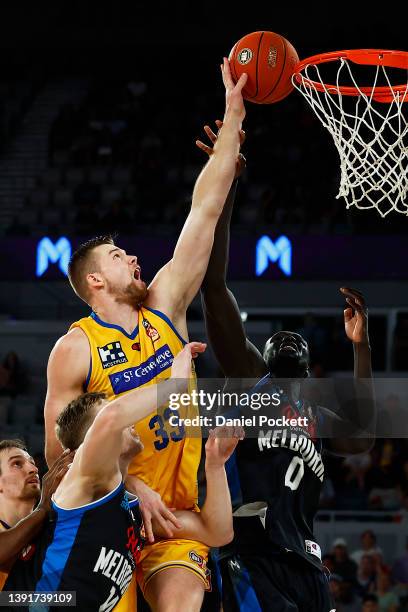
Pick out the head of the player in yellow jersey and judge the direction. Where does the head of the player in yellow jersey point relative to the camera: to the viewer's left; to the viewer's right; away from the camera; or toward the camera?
to the viewer's right

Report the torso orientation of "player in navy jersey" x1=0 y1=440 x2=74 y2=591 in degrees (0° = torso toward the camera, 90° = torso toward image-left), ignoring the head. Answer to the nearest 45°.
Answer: approximately 315°

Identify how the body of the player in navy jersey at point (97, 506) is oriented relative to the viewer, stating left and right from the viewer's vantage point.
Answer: facing to the right of the viewer

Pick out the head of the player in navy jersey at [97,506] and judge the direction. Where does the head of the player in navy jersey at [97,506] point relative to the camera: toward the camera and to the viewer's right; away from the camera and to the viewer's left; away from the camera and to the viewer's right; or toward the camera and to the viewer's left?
away from the camera and to the viewer's right

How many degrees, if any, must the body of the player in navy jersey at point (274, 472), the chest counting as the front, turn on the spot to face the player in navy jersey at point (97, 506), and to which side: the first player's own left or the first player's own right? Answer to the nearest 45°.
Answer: approximately 90° to the first player's own right

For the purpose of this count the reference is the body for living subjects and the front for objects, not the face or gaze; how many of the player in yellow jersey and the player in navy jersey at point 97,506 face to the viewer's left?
0

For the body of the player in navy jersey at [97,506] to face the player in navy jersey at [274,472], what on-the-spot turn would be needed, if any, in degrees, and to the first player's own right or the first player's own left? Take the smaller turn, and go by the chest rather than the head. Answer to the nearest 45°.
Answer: approximately 45° to the first player's own left

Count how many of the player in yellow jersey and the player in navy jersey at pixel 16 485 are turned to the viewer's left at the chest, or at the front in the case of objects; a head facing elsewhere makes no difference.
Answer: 0

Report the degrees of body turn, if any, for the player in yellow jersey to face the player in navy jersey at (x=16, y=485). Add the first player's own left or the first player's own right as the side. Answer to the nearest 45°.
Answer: approximately 135° to the first player's own right
